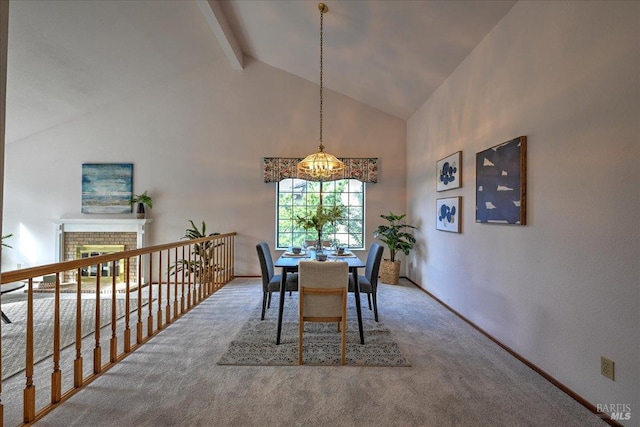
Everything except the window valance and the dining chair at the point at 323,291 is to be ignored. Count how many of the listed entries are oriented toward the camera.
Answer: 1

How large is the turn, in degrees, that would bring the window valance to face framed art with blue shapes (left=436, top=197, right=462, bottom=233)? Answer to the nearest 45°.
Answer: approximately 45° to its left

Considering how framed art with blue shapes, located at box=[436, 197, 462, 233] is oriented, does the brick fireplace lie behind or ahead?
ahead

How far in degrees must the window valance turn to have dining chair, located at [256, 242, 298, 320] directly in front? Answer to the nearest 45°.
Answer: approximately 45° to its right

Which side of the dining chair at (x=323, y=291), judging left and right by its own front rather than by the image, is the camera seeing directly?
back

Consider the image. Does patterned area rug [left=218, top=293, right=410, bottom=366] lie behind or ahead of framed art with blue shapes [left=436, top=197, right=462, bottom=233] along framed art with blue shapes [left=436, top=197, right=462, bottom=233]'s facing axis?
ahead

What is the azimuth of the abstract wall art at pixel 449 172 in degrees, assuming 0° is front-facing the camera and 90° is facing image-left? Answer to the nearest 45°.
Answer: approximately 45°

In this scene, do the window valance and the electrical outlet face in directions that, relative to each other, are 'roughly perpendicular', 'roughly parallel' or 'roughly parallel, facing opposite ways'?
roughly perpendicular

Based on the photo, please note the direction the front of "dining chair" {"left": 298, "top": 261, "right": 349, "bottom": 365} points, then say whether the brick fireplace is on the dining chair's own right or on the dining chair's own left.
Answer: on the dining chair's own left

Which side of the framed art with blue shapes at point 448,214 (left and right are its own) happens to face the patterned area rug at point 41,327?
front

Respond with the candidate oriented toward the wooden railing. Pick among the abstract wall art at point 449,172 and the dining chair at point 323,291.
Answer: the abstract wall art

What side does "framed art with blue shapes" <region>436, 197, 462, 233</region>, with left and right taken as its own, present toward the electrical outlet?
left

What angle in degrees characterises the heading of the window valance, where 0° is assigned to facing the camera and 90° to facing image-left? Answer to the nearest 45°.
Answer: approximately 0°

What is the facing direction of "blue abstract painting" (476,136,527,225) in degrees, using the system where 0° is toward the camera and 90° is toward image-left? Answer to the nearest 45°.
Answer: approximately 45°
